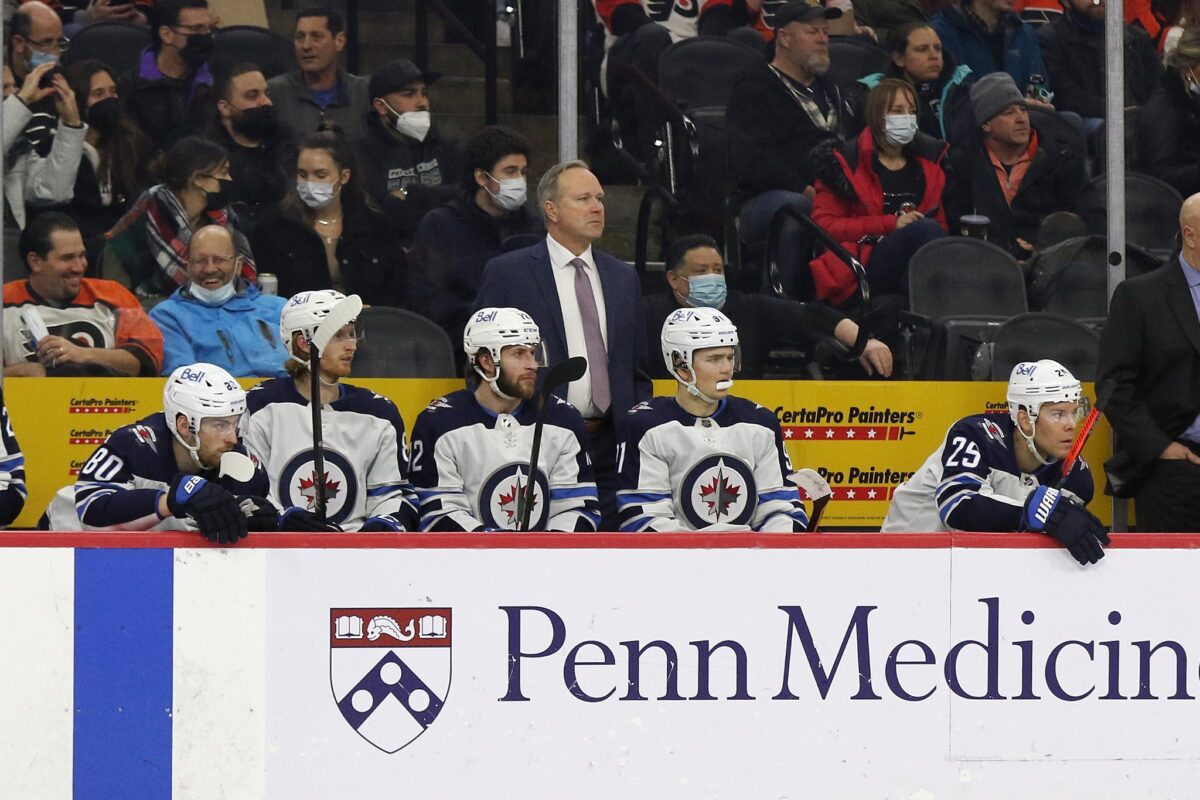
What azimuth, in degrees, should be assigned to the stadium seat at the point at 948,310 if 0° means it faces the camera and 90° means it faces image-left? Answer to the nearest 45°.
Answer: approximately 0°

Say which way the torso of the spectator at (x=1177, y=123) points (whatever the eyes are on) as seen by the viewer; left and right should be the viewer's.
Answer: facing the viewer and to the right of the viewer

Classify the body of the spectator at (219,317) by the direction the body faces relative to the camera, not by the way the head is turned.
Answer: toward the camera

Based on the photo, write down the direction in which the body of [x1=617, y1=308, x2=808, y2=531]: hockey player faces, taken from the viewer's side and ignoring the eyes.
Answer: toward the camera

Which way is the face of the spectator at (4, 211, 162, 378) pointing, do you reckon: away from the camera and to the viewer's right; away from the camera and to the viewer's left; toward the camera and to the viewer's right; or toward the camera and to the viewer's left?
toward the camera and to the viewer's right

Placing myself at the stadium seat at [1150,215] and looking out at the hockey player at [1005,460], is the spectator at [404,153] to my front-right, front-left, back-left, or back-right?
front-right

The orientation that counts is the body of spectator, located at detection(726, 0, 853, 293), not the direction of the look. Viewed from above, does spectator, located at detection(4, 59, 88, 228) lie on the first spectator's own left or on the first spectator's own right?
on the first spectator's own right

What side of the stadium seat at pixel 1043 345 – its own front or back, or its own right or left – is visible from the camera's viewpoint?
front

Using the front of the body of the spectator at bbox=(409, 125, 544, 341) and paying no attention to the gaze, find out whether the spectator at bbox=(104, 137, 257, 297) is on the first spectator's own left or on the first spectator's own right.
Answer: on the first spectator's own right

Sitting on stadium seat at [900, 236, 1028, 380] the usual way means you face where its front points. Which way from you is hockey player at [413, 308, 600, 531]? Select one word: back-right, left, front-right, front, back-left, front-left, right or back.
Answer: front-right
